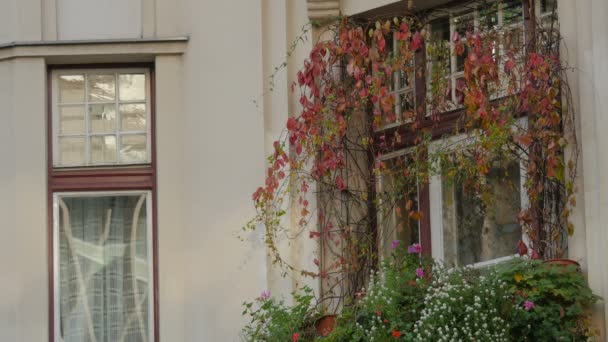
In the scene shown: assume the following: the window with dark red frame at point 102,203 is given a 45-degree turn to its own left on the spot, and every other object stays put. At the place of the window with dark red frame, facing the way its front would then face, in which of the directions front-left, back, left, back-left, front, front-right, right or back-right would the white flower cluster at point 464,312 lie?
front

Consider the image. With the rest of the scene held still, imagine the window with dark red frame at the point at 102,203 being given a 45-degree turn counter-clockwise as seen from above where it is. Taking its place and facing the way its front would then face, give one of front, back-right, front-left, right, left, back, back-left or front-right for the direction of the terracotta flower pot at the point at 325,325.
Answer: front

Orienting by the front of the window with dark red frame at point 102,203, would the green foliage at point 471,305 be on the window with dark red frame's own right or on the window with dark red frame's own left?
on the window with dark red frame's own left

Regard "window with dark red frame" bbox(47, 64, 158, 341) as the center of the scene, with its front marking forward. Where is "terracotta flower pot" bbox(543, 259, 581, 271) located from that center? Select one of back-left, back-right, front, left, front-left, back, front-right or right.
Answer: front-left

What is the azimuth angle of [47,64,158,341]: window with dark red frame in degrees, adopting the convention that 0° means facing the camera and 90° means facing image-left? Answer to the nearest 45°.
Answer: approximately 0°

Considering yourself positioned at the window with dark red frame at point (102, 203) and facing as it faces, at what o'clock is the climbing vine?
The climbing vine is roughly at 10 o'clock from the window with dark red frame.
